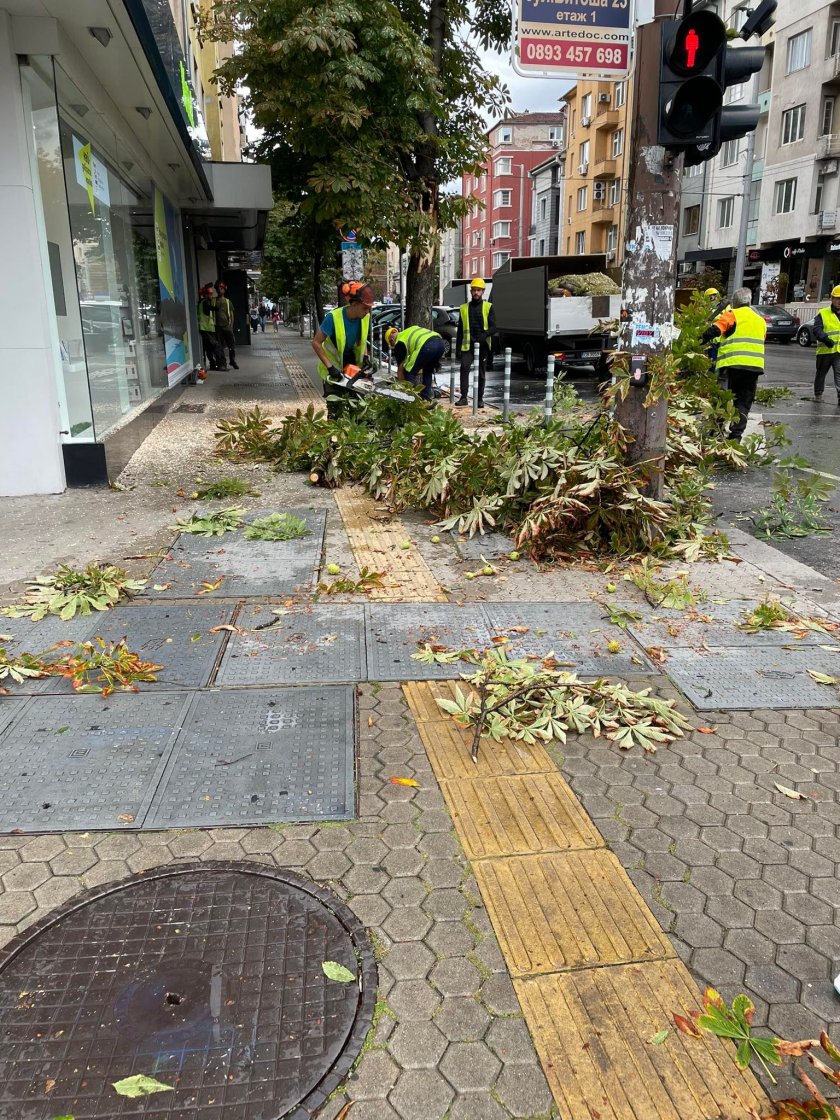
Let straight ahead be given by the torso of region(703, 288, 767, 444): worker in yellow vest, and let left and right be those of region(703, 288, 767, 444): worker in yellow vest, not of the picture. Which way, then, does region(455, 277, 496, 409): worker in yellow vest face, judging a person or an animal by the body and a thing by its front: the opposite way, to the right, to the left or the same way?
the opposite way

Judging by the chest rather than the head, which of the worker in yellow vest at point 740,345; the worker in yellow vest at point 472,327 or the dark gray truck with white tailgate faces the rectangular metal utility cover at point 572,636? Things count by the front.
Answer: the worker in yellow vest at point 472,327

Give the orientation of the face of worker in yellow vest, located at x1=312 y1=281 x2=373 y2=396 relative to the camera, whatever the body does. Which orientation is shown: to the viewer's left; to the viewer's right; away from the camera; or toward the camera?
to the viewer's right

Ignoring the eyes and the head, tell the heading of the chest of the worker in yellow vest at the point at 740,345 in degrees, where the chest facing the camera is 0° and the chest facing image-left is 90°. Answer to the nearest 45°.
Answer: approximately 180°

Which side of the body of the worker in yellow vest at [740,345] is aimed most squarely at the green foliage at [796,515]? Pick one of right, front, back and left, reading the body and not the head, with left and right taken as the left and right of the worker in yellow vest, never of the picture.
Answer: back

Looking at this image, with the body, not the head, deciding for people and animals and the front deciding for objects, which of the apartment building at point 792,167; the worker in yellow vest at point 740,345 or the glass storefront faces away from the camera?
the worker in yellow vest

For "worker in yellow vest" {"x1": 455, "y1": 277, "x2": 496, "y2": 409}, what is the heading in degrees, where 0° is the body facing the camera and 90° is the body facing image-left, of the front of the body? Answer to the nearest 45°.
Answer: approximately 0°

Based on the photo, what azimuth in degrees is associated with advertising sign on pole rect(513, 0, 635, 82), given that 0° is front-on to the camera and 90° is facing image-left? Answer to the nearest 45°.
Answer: approximately 0°

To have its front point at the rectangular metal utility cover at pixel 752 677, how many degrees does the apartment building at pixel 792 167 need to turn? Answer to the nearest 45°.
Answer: approximately 45° to its left

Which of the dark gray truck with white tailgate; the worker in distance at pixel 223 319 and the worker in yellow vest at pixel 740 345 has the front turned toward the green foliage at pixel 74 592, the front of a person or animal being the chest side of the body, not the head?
the worker in distance

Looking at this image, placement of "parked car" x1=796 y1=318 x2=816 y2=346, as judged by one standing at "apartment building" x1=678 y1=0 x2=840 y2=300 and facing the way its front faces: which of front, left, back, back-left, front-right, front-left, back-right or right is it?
front-left

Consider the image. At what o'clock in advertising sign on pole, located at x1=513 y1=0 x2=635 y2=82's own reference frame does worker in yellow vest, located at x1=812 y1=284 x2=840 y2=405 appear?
The worker in yellow vest is roughly at 7 o'clock from the advertising sign on pole.

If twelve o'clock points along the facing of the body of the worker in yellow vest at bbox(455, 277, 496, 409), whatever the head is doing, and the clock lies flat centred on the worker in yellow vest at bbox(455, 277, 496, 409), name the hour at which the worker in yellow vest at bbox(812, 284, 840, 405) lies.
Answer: the worker in yellow vest at bbox(812, 284, 840, 405) is roughly at 9 o'clock from the worker in yellow vest at bbox(455, 277, 496, 409).

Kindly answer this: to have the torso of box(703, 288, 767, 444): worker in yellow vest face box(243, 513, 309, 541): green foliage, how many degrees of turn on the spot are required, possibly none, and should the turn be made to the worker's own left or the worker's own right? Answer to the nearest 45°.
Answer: approximately 135° to the worker's own left
